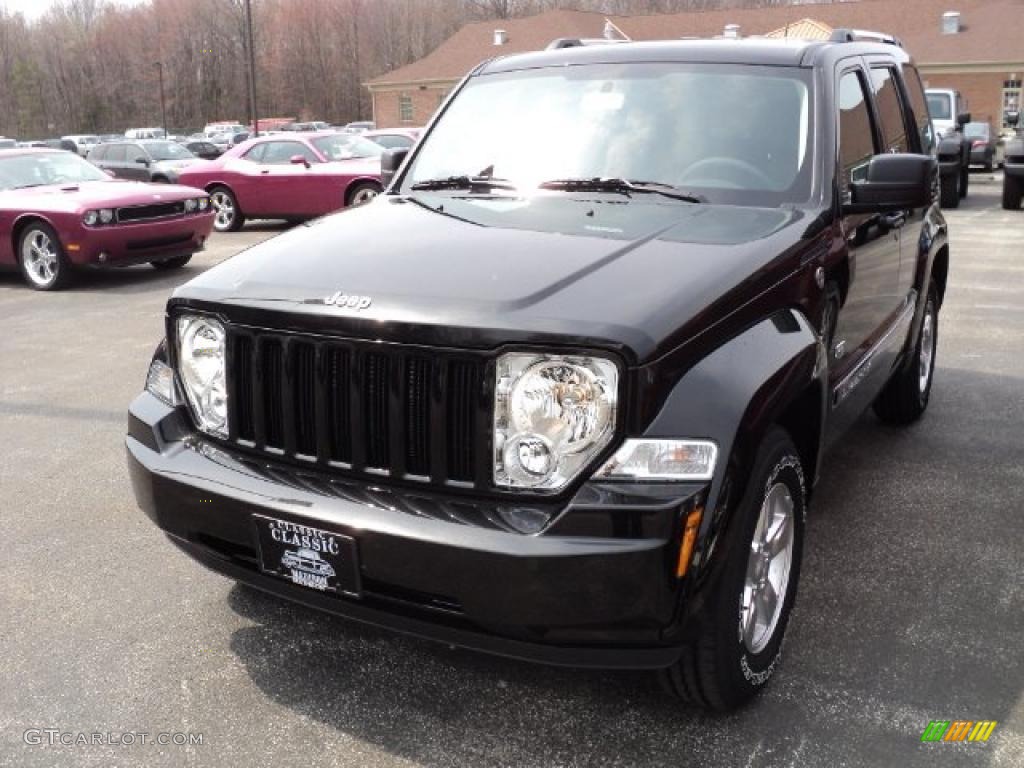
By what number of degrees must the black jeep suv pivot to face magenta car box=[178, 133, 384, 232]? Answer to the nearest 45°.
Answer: approximately 135° to its right

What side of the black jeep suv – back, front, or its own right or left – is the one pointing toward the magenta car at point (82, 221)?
right

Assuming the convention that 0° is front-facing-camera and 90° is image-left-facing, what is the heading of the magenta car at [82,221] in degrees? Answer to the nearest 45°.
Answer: approximately 315°

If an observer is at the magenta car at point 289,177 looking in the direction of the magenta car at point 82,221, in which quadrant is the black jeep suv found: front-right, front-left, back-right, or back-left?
front-left

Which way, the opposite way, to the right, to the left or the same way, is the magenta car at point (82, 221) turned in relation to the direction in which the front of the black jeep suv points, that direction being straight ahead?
to the left

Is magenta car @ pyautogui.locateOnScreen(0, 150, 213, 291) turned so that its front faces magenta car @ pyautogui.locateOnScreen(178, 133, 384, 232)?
no

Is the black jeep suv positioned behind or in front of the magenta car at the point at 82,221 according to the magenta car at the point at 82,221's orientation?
in front

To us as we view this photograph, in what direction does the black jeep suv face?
facing the viewer and to the left of the viewer

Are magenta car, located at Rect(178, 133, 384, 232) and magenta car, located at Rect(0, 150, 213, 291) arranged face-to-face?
no
